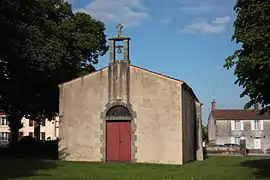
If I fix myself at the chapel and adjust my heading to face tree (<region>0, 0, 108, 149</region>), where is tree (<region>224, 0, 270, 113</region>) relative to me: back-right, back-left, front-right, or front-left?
back-left

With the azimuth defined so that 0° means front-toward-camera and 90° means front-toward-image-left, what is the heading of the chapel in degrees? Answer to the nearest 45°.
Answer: approximately 0°

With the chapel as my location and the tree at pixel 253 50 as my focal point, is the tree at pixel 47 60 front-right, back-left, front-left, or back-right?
back-right
